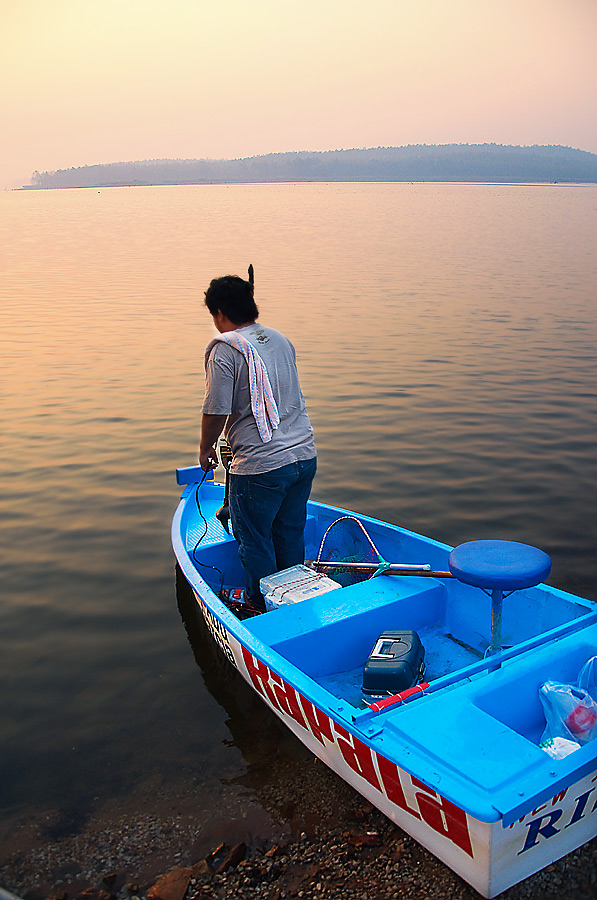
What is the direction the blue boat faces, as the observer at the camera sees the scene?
facing away from the viewer and to the left of the viewer

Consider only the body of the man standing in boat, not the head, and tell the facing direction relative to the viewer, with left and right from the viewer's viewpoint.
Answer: facing away from the viewer and to the left of the viewer

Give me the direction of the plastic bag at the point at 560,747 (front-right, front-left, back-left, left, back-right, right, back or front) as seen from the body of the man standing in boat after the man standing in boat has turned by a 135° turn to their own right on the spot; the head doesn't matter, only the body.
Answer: front-right

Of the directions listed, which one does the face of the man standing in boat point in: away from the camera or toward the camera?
away from the camera

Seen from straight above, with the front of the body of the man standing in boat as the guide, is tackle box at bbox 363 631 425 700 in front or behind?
behind
